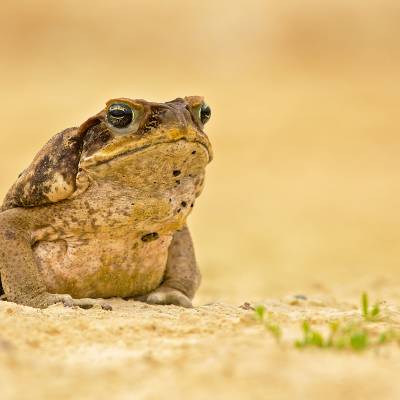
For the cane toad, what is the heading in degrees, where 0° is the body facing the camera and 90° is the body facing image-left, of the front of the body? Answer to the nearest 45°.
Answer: approximately 315°

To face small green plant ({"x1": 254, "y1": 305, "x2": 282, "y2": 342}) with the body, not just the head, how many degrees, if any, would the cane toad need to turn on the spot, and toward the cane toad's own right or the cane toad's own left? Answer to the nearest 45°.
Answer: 0° — it already faces it

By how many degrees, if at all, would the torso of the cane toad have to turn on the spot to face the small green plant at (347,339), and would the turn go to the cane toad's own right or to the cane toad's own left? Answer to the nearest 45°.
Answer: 0° — it already faces it
